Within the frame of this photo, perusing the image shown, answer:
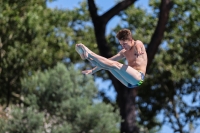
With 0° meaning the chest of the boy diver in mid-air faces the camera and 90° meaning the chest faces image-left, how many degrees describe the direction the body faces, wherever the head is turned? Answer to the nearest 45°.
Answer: approximately 90°

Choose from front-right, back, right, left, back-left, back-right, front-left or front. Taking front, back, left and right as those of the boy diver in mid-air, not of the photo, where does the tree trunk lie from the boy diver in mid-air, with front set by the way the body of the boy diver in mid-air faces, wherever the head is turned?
right
